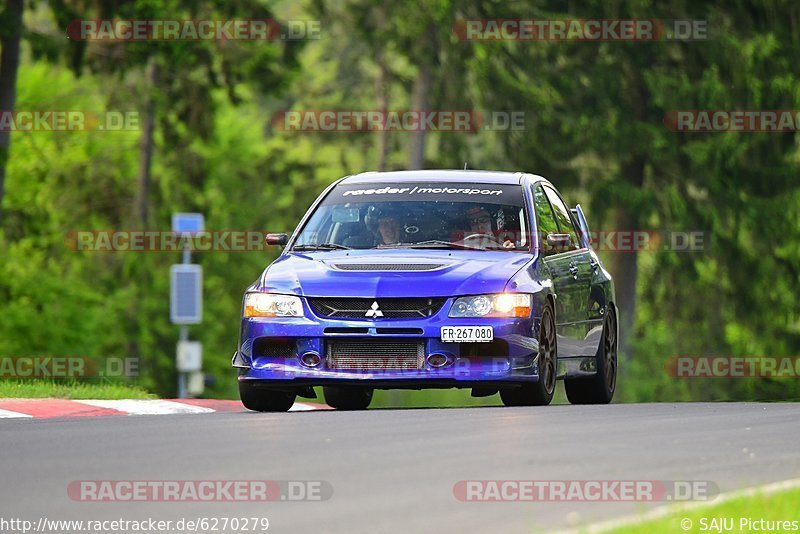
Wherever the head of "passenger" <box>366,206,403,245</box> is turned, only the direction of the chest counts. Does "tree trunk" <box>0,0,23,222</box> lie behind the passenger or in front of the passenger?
behind

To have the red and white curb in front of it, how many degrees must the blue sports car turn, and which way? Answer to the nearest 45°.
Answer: approximately 90° to its right

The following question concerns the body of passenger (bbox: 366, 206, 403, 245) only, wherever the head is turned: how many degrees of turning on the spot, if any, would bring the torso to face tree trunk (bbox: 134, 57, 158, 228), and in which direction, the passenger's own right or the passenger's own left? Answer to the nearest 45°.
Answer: approximately 180°

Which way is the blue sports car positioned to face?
toward the camera

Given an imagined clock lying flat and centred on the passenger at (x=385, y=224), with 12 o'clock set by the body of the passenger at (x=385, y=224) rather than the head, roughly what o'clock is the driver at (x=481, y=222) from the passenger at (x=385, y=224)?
the driver at (x=481, y=222) is roughly at 9 o'clock from the passenger at (x=385, y=224).

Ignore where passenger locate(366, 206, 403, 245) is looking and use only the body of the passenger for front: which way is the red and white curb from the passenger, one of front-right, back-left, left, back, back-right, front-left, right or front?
right

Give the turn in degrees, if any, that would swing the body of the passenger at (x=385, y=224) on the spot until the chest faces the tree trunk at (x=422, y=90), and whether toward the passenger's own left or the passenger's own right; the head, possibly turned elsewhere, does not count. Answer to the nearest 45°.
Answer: approximately 180°

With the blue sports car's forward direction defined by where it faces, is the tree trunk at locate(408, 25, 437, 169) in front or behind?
behind

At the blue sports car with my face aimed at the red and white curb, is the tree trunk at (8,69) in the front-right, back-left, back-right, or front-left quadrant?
front-right

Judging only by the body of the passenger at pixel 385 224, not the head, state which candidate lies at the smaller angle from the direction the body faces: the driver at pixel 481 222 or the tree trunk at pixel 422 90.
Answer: the driver

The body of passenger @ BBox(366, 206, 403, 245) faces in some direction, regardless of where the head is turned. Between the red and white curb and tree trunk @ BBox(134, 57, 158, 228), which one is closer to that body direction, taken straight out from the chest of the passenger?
the red and white curb

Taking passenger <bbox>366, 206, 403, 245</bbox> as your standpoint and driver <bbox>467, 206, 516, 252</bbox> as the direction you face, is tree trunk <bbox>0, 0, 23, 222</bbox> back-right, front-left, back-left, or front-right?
back-left
